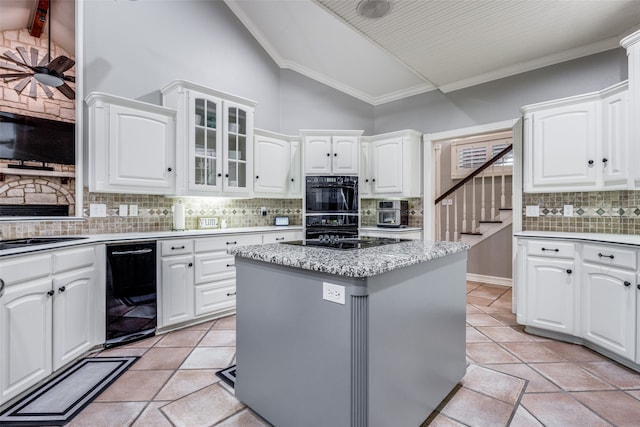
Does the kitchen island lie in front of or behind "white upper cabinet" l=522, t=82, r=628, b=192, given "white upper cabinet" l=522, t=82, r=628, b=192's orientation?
in front

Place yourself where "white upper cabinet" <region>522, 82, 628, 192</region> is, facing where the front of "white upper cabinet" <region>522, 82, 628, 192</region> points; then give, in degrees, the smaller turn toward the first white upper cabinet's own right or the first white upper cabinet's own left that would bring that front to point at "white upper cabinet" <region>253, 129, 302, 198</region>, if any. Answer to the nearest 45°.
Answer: approximately 45° to the first white upper cabinet's own right

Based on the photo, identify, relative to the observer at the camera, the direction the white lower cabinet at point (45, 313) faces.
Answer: facing the viewer and to the right of the viewer

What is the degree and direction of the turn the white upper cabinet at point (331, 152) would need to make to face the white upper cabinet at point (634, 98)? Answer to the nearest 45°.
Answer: approximately 45° to its left

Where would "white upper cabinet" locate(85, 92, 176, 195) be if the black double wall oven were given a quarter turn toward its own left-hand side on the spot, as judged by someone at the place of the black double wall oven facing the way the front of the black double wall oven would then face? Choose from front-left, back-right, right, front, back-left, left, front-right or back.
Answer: back-right

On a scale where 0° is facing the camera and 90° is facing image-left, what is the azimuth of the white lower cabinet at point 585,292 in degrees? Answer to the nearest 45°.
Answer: approximately 45°

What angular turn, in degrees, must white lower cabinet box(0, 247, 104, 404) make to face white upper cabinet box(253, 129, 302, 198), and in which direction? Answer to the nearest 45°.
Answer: approximately 45° to its left

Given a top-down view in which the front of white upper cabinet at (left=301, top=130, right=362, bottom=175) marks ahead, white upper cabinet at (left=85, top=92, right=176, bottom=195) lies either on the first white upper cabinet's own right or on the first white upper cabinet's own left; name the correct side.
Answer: on the first white upper cabinet's own right

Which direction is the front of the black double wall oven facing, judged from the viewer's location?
facing the viewer

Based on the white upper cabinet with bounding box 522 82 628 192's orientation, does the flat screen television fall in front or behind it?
in front

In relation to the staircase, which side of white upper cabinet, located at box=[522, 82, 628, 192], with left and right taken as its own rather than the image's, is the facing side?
right

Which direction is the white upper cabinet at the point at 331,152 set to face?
toward the camera

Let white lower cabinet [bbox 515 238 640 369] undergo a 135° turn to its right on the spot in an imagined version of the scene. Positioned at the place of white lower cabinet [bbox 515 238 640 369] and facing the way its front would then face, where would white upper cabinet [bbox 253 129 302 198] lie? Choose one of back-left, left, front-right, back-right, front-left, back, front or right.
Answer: left

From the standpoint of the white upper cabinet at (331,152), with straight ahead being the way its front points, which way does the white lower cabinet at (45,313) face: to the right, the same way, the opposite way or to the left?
to the left

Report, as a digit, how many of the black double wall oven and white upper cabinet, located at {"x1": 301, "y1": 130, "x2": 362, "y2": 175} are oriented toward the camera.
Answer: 2
